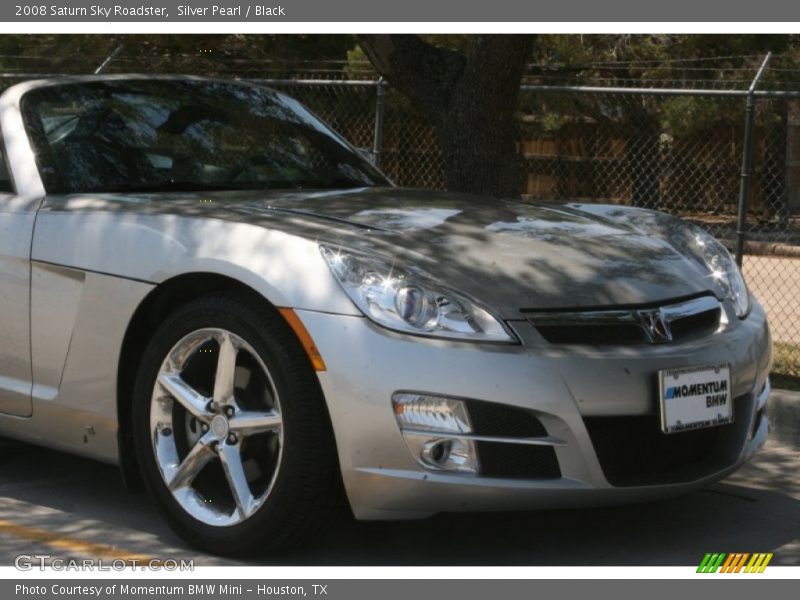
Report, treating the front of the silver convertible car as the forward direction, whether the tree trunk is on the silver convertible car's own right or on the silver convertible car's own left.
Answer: on the silver convertible car's own left

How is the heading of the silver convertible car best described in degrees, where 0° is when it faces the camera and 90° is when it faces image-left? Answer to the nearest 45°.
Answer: approximately 315°
